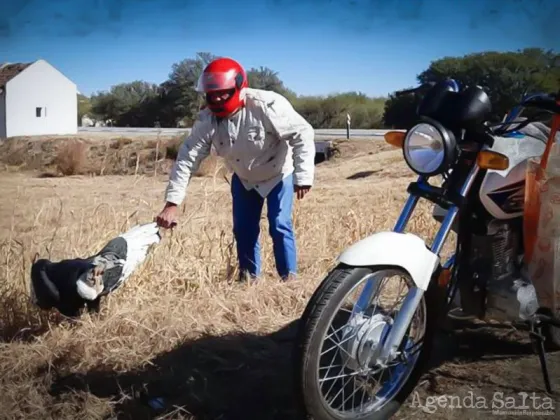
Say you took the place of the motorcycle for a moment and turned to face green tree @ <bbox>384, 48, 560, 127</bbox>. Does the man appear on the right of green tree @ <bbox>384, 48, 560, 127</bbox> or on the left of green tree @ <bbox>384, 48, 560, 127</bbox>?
left

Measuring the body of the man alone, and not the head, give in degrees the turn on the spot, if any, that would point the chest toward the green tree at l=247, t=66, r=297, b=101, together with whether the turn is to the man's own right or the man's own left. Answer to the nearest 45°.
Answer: approximately 135° to the man's own right

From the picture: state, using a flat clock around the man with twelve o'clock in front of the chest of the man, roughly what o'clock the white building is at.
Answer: The white building is roughly at 4 o'clock from the man.

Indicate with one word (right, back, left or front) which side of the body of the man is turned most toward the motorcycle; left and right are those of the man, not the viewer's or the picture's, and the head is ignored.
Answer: left

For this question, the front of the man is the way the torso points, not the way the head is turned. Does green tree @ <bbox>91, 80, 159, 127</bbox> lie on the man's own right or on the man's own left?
on the man's own right
